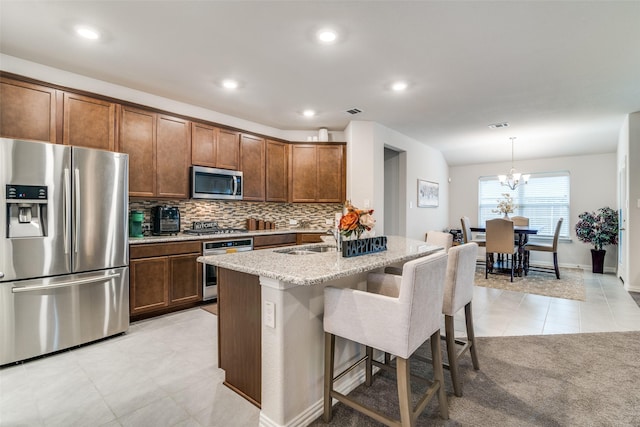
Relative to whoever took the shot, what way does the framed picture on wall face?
facing the viewer and to the right of the viewer

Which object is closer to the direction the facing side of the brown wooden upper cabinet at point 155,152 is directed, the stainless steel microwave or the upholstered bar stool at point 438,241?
the upholstered bar stool

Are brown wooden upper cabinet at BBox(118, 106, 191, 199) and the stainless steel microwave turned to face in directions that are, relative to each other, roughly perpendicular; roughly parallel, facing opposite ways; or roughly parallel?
roughly parallel

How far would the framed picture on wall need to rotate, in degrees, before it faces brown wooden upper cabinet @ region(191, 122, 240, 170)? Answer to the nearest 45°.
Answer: approximately 90° to its right

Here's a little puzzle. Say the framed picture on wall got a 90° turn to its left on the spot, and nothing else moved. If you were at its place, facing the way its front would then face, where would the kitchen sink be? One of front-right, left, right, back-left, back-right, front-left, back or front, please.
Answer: back-right

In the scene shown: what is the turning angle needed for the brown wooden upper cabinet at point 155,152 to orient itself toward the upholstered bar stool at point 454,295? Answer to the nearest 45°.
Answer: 0° — it already faces it

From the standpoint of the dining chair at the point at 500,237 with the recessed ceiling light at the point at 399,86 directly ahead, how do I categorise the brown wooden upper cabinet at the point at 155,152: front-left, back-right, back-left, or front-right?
front-right

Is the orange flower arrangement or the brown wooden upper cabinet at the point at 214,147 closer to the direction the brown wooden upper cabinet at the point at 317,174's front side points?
the orange flower arrangement

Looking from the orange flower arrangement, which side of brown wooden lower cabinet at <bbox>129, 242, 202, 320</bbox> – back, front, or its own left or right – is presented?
front

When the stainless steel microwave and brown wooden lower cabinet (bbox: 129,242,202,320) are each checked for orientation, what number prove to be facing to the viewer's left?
0

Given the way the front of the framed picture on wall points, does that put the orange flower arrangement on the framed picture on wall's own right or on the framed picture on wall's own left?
on the framed picture on wall's own right

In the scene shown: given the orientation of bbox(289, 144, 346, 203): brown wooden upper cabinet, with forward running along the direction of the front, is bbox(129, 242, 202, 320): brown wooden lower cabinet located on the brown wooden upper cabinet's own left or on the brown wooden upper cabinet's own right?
on the brown wooden upper cabinet's own right

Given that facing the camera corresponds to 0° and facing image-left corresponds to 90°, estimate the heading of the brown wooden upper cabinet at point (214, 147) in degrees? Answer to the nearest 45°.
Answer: approximately 315°

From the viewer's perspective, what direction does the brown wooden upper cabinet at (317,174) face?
toward the camera

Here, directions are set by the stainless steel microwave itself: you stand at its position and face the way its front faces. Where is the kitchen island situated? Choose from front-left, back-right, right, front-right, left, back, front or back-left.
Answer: front-right

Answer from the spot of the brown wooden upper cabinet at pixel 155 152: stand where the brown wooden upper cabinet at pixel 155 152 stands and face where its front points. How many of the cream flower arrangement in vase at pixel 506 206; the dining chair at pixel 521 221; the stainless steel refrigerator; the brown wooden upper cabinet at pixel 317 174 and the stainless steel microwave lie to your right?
1

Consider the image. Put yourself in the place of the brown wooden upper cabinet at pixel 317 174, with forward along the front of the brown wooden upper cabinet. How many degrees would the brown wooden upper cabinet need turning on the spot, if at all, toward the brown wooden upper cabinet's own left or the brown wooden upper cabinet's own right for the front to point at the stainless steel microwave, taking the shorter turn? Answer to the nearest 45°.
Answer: approximately 45° to the brown wooden upper cabinet's own right

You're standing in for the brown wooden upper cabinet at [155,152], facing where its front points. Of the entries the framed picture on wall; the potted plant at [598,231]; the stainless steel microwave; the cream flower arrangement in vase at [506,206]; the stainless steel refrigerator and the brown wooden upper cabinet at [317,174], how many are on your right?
1
